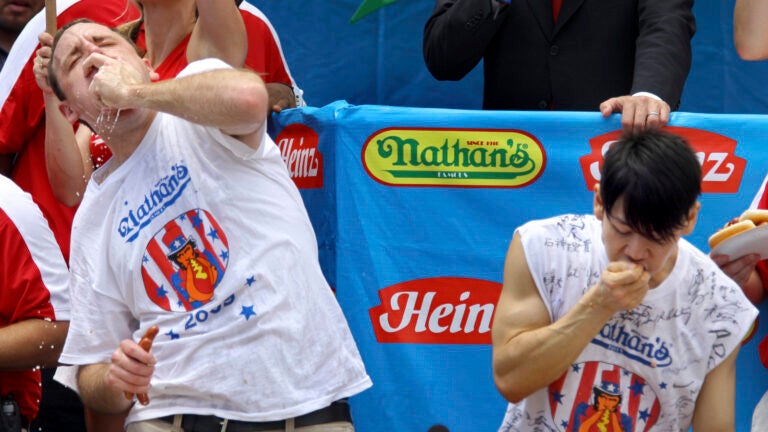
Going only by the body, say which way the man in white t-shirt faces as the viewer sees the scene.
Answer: toward the camera

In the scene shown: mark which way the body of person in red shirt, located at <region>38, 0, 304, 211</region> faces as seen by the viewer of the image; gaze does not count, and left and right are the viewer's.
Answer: facing the viewer

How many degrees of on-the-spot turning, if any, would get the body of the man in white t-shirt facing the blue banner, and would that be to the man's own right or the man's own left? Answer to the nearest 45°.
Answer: approximately 135° to the man's own left

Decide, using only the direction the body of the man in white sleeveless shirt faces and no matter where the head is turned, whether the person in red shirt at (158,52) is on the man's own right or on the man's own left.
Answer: on the man's own right

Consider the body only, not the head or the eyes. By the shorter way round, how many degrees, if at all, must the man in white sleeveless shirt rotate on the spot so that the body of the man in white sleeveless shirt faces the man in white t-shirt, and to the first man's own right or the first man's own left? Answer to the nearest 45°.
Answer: approximately 90° to the first man's own right

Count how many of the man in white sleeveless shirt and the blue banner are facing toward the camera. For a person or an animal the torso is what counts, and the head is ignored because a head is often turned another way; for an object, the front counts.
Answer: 2

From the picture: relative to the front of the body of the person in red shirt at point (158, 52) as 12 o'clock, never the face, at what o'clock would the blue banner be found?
The blue banner is roughly at 10 o'clock from the person in red shirt.

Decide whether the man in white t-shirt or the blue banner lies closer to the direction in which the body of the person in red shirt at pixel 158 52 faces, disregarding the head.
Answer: the man in white t-shirt

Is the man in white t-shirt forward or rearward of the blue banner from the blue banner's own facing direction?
forward

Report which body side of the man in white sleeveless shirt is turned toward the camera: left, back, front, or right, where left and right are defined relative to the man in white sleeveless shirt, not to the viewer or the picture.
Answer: front

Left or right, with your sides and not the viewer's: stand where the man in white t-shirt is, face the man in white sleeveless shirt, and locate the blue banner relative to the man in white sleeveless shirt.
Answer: left

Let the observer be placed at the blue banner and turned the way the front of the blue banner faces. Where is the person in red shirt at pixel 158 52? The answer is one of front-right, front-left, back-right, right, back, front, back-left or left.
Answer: right

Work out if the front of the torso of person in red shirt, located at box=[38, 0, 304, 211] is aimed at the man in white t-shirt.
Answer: yes
